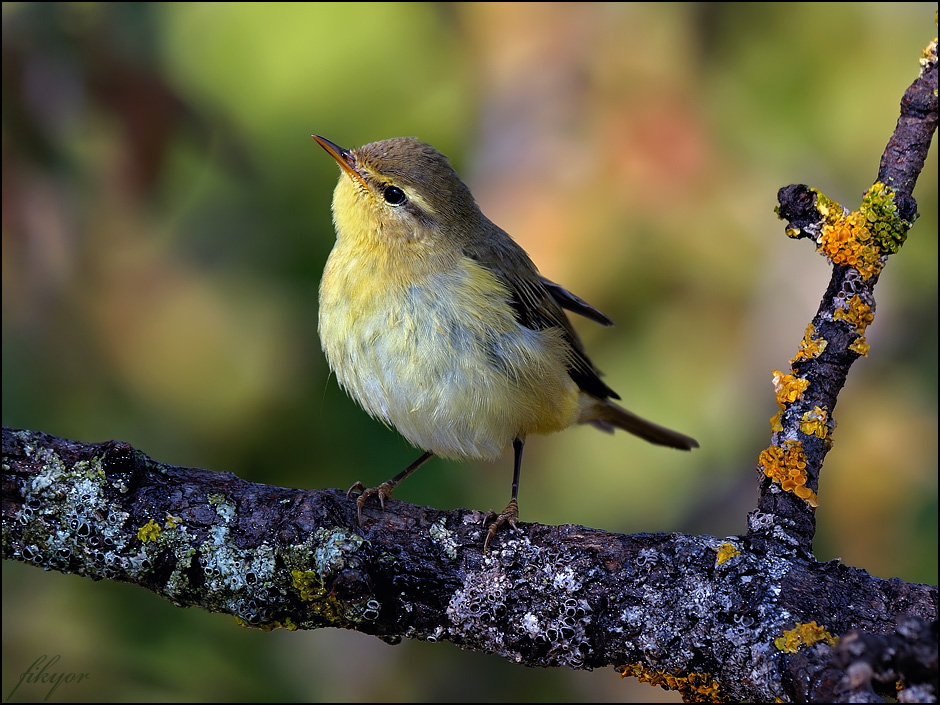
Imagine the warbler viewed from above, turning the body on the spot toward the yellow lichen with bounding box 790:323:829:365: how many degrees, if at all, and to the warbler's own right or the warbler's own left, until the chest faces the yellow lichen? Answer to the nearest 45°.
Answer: approximately 90° to the warbler's own left

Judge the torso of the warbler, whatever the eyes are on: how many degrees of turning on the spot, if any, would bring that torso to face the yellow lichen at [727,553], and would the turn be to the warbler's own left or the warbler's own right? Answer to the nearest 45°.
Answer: approximately 90° to the warbler's own left

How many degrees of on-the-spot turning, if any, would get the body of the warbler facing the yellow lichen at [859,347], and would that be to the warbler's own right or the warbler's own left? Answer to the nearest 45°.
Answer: approximately 90° to the warbler's own left

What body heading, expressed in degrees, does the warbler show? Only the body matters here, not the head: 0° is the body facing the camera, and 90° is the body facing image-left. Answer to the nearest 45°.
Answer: approximately 45°

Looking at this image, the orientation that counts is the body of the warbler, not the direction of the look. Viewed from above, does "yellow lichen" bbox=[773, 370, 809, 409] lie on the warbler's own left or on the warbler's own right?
on the warbler's own left
